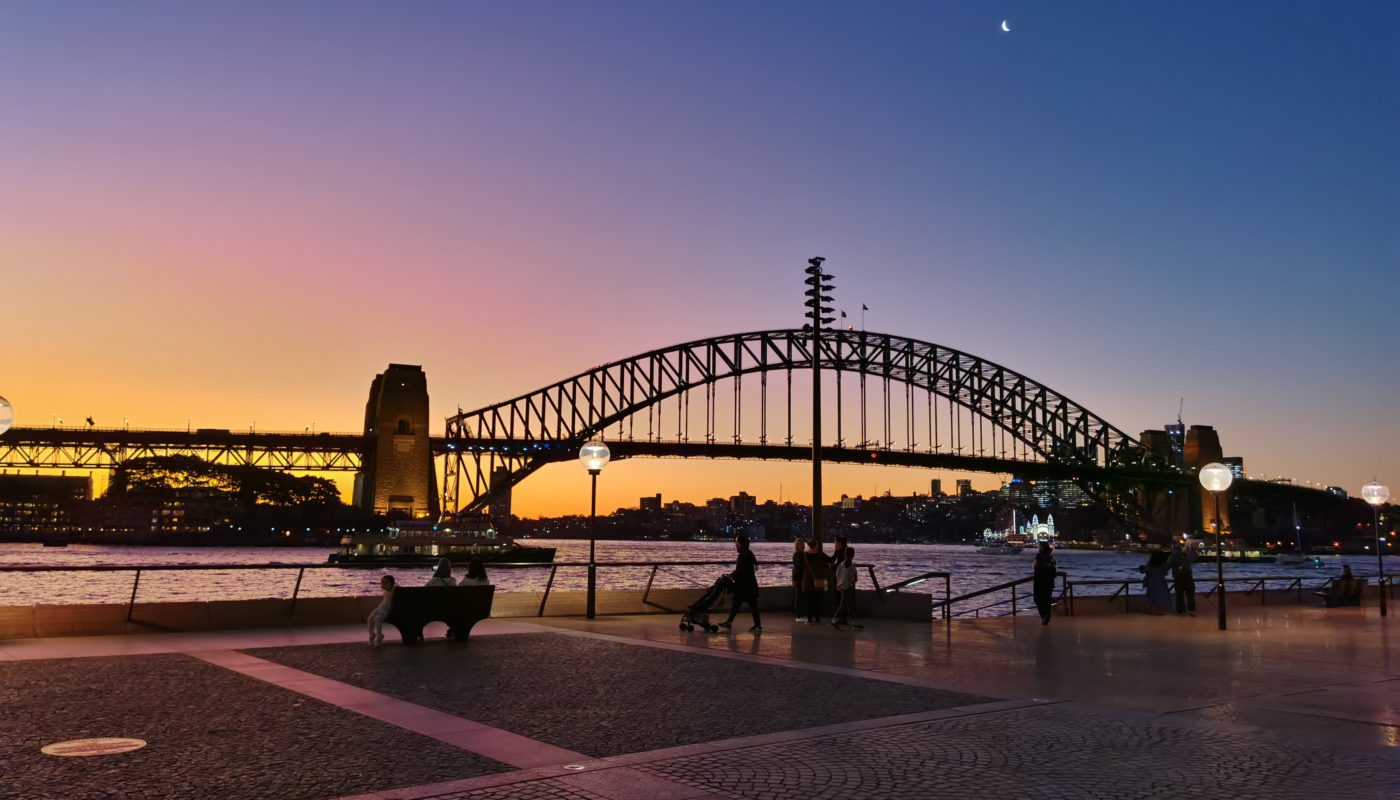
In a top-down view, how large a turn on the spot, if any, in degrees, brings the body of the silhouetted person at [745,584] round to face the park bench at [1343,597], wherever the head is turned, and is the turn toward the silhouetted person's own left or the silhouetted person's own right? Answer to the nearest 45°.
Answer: approximately 135° to the silhouetted person's own right

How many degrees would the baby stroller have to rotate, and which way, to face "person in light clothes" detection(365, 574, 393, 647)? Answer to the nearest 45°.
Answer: approximately 45° to its left

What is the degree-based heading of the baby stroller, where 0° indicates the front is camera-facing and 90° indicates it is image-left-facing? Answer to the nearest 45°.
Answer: approximately 90°

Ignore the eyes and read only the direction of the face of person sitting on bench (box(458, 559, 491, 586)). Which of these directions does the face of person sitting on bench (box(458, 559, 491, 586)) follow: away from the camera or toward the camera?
away from the camera

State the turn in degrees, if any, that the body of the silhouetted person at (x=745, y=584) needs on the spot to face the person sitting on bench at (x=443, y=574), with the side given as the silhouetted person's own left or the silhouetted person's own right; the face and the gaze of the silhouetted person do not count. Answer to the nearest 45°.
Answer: approximately 45° to the silhouetted person's own left

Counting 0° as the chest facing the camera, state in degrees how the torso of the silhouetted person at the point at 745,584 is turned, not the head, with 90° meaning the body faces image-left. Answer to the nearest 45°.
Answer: approximately 90°

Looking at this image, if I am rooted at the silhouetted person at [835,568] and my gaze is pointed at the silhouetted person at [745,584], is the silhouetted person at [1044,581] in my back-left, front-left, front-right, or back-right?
back-left

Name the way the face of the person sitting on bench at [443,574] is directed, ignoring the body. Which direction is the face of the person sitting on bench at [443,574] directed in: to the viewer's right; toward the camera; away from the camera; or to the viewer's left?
away from the camera

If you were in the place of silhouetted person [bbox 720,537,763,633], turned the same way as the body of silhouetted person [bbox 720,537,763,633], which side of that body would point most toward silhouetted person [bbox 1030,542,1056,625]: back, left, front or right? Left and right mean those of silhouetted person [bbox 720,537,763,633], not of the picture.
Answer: back
